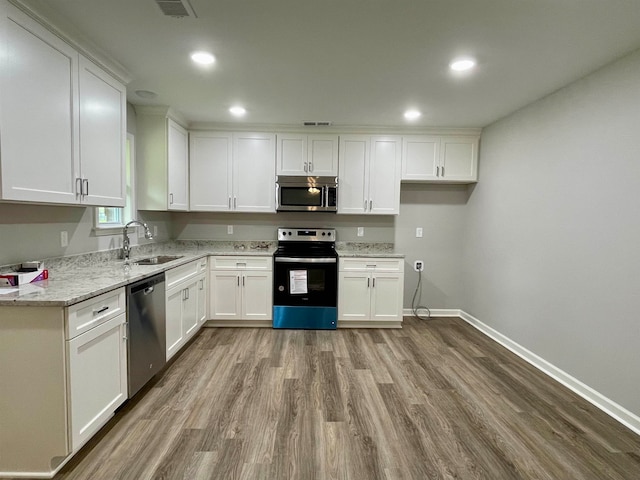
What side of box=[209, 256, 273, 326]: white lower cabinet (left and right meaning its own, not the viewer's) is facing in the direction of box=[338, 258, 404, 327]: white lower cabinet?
left

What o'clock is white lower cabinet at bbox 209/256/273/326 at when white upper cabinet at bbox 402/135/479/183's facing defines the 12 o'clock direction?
The white lower cabinet is roughly at 2 o'clock from the white upper cabinet.

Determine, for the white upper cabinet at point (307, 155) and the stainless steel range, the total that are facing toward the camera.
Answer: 2

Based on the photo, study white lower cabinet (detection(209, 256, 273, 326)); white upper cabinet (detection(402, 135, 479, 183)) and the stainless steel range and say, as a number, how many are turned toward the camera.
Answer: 3

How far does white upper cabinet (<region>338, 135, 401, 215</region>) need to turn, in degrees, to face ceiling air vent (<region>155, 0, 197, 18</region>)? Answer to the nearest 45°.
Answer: approximately 45° to its right

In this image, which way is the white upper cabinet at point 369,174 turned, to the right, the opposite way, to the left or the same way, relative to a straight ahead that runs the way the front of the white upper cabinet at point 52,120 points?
to the right

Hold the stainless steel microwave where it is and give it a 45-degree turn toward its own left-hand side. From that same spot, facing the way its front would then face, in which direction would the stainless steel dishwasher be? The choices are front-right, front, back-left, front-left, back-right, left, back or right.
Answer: right

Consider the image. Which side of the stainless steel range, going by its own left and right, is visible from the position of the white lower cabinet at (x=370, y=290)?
left

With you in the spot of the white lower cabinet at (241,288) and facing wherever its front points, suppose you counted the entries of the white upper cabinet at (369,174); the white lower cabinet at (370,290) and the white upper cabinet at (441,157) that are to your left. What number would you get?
3

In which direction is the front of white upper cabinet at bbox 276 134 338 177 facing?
toward the camera

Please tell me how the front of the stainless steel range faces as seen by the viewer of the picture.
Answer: facing the viewer

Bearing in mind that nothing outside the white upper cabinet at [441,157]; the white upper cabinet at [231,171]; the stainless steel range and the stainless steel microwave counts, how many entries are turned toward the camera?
4

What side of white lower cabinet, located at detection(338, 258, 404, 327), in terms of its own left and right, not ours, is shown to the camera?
front

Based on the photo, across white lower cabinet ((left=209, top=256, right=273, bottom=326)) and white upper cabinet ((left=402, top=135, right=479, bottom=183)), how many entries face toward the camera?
2

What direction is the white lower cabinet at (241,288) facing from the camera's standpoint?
toward the camera
